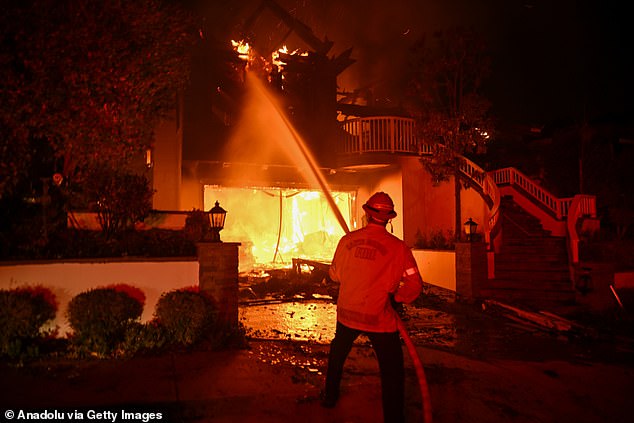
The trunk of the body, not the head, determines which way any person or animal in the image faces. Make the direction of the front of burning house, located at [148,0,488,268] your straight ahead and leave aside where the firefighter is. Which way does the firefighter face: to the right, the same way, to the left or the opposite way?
the opposite way

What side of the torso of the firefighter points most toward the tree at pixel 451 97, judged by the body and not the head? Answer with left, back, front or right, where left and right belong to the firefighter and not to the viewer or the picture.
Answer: front

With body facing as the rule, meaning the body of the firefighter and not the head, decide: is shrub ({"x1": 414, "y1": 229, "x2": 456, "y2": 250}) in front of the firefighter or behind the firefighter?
in front

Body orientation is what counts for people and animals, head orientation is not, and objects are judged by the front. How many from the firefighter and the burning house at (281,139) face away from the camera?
1

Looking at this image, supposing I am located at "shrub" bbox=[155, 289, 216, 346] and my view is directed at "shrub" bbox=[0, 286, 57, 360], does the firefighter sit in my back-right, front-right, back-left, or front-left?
back-left

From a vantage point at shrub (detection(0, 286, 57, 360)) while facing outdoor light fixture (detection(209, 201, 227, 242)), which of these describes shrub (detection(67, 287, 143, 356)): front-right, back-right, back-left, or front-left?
front-right

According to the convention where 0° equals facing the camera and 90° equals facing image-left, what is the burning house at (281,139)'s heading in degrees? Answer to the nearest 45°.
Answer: approximately 0°

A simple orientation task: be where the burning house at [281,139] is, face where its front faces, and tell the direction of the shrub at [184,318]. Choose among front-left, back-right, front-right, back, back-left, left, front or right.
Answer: front

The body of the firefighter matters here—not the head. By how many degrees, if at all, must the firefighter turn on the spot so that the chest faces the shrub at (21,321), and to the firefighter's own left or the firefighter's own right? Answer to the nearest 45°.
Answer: approximately 90° to the firefighter's own left

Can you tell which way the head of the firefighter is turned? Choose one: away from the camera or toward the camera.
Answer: away from the camera

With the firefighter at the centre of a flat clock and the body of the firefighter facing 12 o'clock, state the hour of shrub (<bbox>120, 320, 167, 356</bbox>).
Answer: The shrub is roughly at 10 o'clock from the firefighter.

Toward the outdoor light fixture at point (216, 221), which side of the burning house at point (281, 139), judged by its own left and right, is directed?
front

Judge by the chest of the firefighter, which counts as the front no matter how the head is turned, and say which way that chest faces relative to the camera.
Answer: away from the camera
